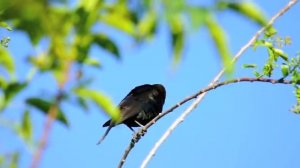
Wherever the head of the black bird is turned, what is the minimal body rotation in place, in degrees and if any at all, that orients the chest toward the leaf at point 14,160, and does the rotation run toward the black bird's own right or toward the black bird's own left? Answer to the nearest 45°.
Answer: approximately 90° to the black bird's own right

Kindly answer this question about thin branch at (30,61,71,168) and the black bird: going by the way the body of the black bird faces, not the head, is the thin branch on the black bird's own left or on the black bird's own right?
on the black bird's own right

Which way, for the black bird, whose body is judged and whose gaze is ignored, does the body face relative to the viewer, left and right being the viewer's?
facing to the right of the viewer
